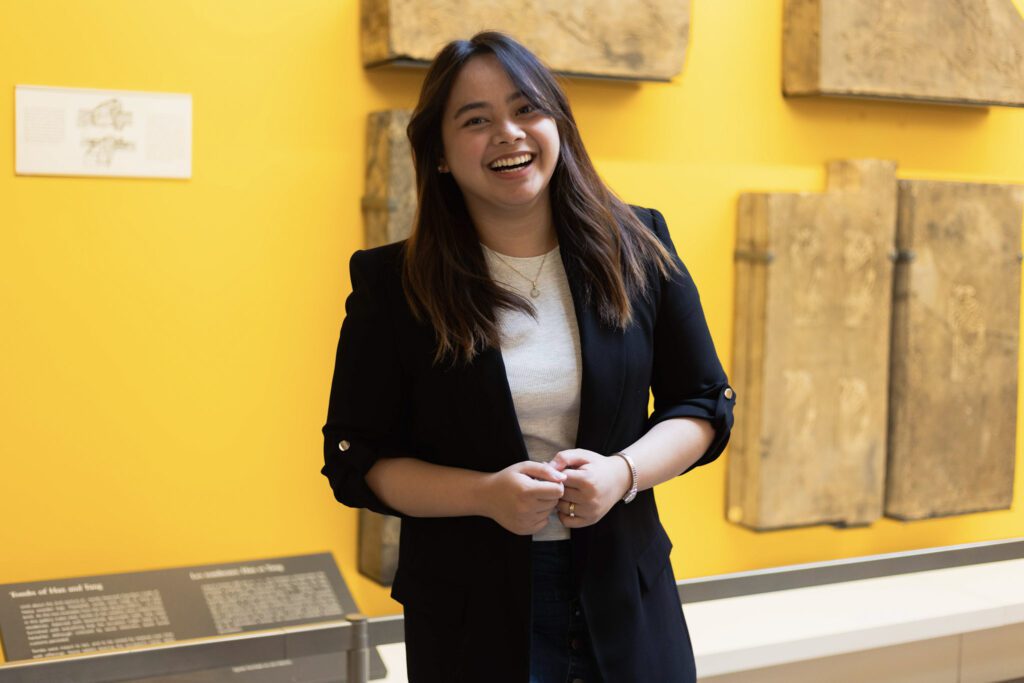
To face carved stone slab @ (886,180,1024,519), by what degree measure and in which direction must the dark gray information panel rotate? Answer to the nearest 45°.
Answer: approximately 90° to its left

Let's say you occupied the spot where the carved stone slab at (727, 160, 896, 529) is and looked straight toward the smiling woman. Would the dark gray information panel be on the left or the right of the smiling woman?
right

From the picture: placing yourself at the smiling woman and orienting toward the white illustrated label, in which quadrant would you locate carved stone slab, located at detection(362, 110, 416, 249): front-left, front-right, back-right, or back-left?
front-right

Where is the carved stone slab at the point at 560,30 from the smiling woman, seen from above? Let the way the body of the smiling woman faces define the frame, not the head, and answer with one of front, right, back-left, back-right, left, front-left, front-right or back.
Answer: back

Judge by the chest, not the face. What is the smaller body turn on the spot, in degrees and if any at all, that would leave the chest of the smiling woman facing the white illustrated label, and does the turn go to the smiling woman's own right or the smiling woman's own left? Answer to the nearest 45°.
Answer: approximately 135° to the smiling woman's own right

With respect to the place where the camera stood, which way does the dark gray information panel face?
facing the viewer

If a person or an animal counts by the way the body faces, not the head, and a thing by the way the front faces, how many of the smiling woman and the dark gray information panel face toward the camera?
2
